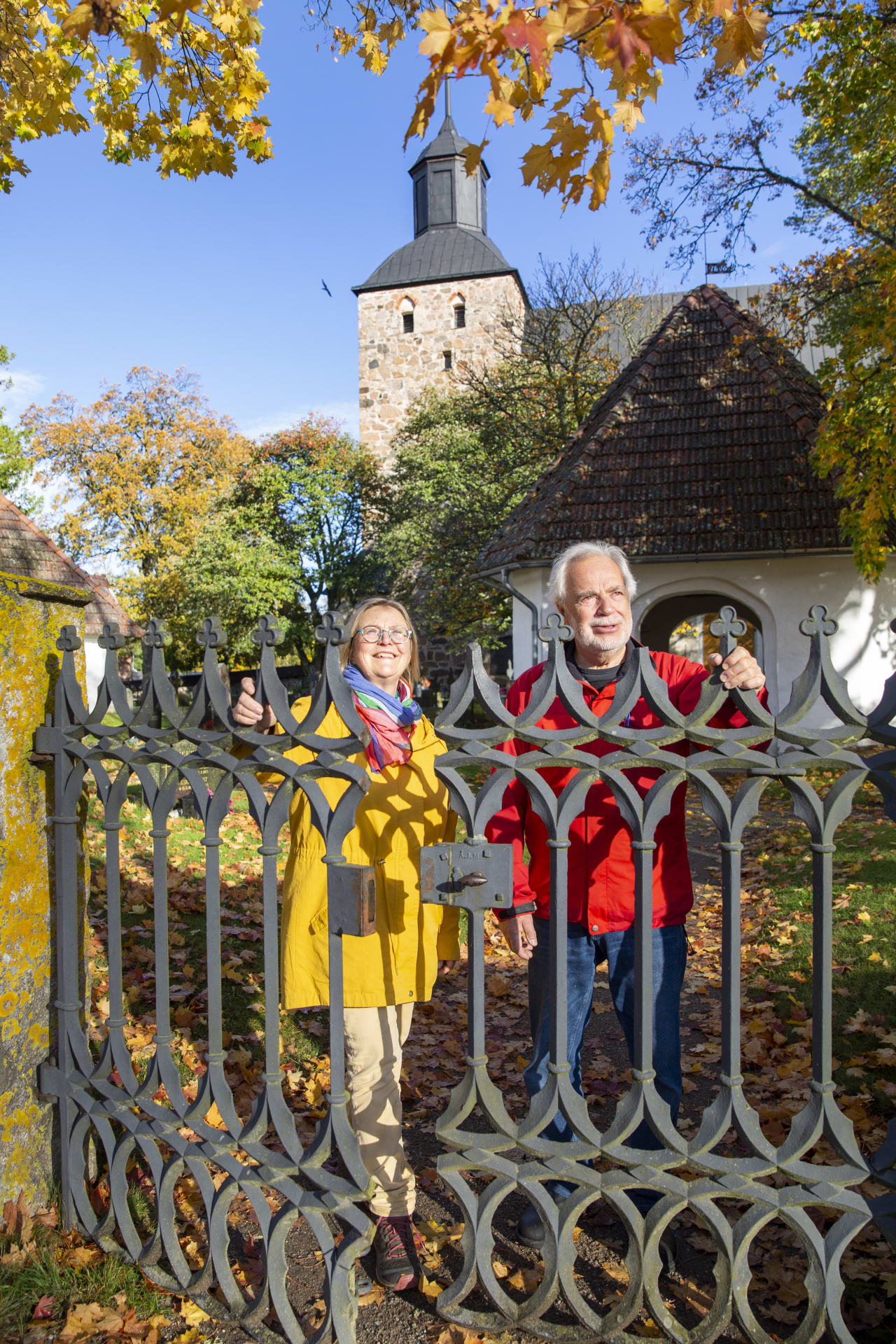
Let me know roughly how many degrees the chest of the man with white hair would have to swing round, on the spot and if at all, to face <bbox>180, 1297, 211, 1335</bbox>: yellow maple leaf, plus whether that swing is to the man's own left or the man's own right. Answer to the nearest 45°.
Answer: approximately 45° to the man's own right

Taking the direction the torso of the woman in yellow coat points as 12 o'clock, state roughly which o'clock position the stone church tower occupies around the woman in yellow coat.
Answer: The stone church tower is roughly at 6 o'clock from the woman in yellow coat.

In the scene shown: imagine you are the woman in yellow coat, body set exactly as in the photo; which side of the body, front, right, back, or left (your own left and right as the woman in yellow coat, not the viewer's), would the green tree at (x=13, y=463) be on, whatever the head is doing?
back

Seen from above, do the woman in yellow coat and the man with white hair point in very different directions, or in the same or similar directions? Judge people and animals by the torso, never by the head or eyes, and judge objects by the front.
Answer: same or similar directions

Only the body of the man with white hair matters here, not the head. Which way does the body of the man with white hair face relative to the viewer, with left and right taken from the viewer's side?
facing the viewer

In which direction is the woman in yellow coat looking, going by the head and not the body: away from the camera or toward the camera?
toward the camera

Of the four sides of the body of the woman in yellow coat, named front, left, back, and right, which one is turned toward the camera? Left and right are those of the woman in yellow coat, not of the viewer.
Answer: front

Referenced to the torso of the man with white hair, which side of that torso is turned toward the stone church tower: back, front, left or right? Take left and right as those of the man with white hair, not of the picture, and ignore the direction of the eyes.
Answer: back

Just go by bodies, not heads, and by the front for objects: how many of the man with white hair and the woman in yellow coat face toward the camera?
2

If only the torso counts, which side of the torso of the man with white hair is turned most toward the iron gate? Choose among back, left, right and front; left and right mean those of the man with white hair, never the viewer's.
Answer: front
